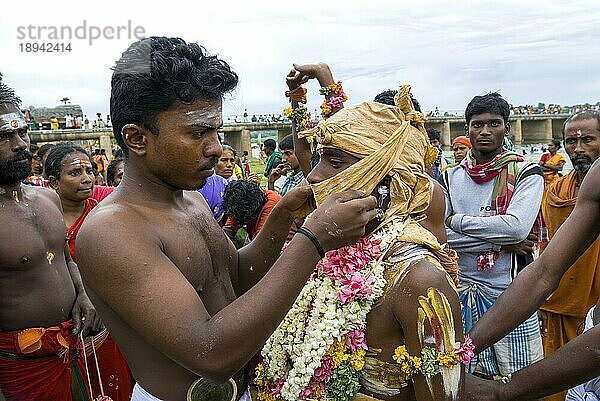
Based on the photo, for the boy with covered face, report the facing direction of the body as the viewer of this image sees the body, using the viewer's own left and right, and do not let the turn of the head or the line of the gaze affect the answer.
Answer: facing to the left of the viewer

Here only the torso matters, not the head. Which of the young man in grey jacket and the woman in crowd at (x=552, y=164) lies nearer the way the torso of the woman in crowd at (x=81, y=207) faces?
the young man in grey jacket

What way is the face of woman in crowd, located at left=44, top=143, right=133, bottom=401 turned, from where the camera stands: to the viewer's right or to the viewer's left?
to the viewer's right

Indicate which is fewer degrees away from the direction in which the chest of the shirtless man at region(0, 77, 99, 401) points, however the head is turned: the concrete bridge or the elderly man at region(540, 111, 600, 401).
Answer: the elderly man

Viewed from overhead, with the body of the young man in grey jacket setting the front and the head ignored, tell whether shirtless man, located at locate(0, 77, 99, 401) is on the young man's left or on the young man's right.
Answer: on the young man's right

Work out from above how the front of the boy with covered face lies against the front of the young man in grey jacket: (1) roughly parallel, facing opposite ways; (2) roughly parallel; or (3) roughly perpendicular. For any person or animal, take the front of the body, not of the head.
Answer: roughly perpendicular

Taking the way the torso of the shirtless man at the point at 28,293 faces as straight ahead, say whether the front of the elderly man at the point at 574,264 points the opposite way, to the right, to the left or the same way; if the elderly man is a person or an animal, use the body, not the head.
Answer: to the right

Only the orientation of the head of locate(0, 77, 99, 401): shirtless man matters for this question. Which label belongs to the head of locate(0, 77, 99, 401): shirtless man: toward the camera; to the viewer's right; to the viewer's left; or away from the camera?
to the viewer's right

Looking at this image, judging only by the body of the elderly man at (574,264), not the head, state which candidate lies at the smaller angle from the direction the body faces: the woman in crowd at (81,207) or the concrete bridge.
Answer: the woman in crowd
